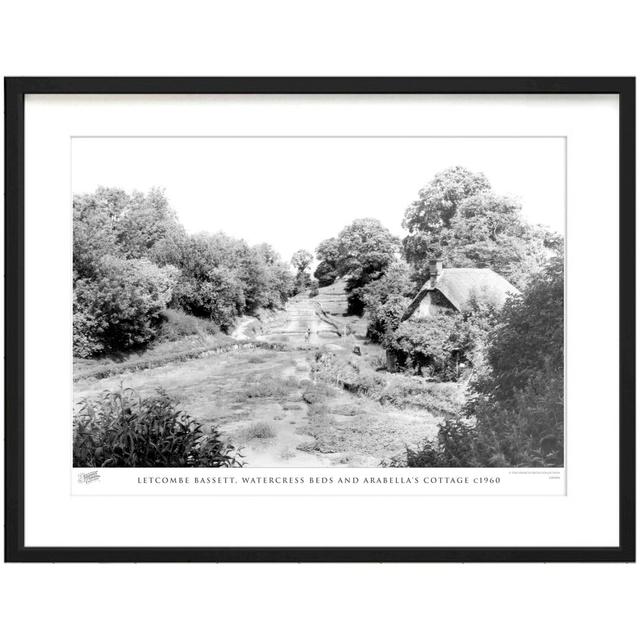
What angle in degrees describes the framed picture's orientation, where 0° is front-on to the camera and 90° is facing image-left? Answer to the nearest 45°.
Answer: approximately 0°
